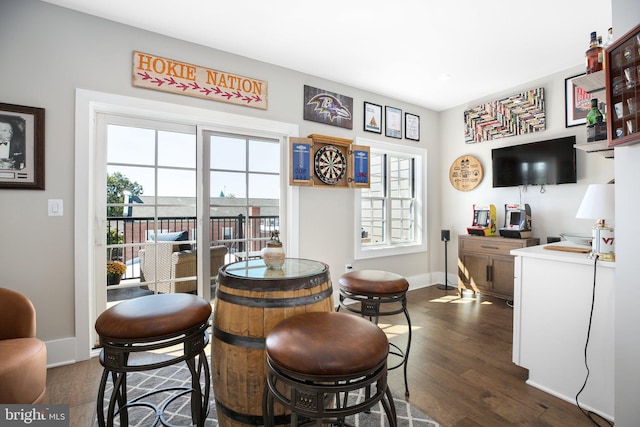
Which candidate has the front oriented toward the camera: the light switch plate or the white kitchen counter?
the light switch plate

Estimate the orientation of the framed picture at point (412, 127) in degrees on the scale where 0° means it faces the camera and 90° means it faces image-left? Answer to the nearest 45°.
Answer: approximately 315°

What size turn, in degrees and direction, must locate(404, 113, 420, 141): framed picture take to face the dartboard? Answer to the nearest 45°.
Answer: approximately 90° to its right

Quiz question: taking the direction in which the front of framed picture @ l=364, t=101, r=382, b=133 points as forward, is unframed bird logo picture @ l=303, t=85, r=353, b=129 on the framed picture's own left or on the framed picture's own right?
on the framed picture's own right

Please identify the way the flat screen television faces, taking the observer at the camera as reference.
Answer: facing the viewer and to the left of the viewer

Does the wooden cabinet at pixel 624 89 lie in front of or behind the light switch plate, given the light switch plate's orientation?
in front

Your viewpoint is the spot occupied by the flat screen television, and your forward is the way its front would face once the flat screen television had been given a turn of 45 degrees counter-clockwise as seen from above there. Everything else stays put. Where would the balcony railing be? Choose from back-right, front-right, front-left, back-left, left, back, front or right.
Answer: front-right

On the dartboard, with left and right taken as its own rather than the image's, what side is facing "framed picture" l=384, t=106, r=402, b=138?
left

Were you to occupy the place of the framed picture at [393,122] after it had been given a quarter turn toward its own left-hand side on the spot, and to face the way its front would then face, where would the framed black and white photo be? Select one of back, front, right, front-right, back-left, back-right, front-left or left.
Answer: back

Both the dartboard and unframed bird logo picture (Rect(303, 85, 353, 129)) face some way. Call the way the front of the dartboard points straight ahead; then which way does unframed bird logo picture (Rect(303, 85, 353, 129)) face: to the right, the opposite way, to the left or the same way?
the same way

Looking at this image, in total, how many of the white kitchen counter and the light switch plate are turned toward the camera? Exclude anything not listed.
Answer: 1
